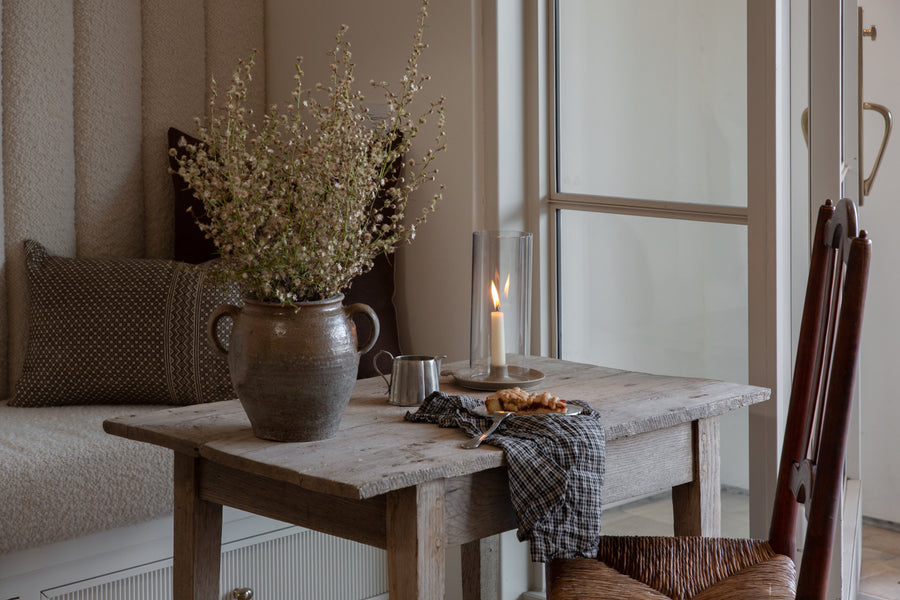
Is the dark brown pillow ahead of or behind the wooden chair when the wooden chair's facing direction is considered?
ahead

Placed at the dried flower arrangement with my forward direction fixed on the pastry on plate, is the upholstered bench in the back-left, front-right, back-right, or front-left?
back-left

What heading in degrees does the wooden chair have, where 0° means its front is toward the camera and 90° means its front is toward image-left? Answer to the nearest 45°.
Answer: approximately 90°

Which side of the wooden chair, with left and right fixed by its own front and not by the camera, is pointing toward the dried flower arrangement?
front

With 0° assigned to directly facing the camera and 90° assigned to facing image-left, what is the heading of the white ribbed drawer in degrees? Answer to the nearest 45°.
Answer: approximately 315°
